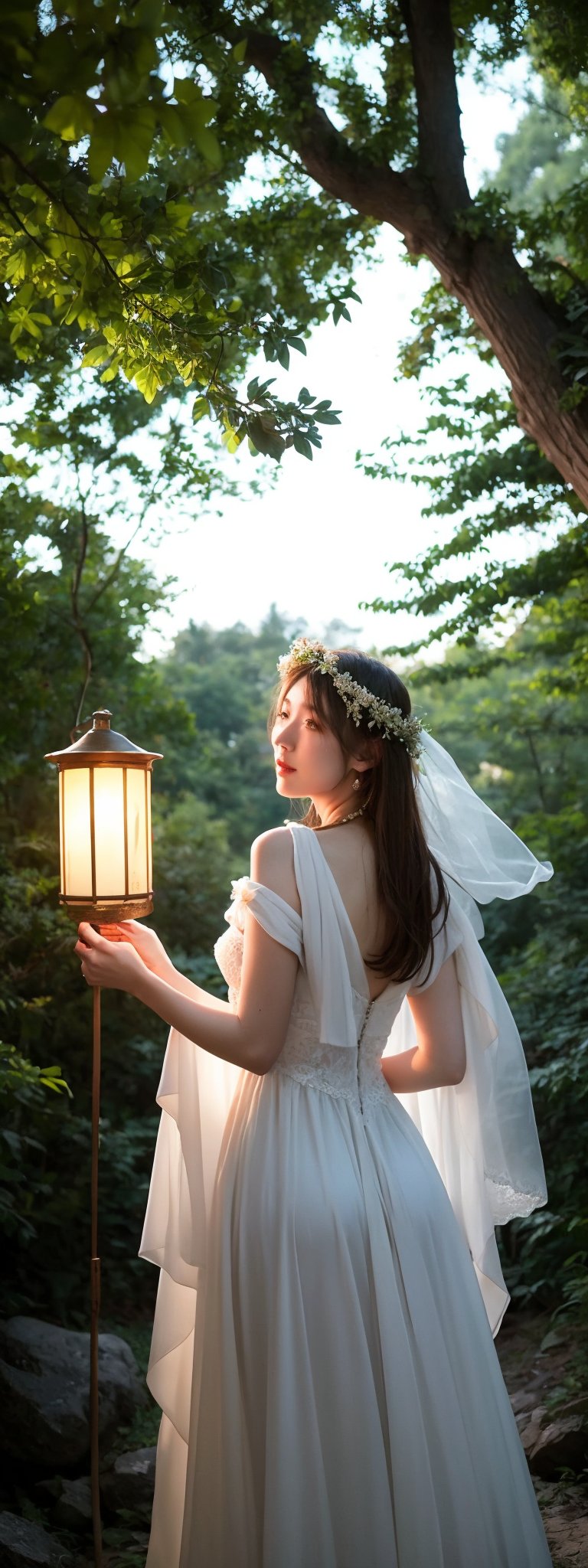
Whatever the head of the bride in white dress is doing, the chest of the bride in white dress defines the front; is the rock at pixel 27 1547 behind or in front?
in front

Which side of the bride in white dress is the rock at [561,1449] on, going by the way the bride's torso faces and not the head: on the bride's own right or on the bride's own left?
on the bride's own right

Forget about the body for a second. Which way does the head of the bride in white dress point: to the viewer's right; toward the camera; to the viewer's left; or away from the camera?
to the viewer's left

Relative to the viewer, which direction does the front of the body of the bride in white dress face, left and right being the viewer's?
facing away from the viewer and to the left of the viewer

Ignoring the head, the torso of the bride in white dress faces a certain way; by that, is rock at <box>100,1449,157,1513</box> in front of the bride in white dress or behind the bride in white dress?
in front

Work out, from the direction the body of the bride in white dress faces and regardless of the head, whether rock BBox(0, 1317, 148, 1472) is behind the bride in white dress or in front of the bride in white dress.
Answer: in front

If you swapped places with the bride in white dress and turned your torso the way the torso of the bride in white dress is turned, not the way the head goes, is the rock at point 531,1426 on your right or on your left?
on your right
